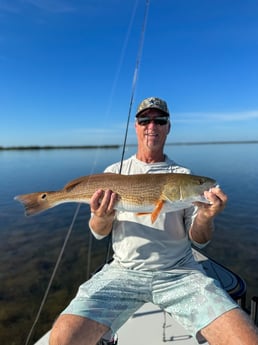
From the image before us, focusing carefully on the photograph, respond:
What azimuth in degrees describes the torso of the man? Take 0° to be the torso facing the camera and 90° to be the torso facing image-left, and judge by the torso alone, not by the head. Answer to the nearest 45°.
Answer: approximately 0°
